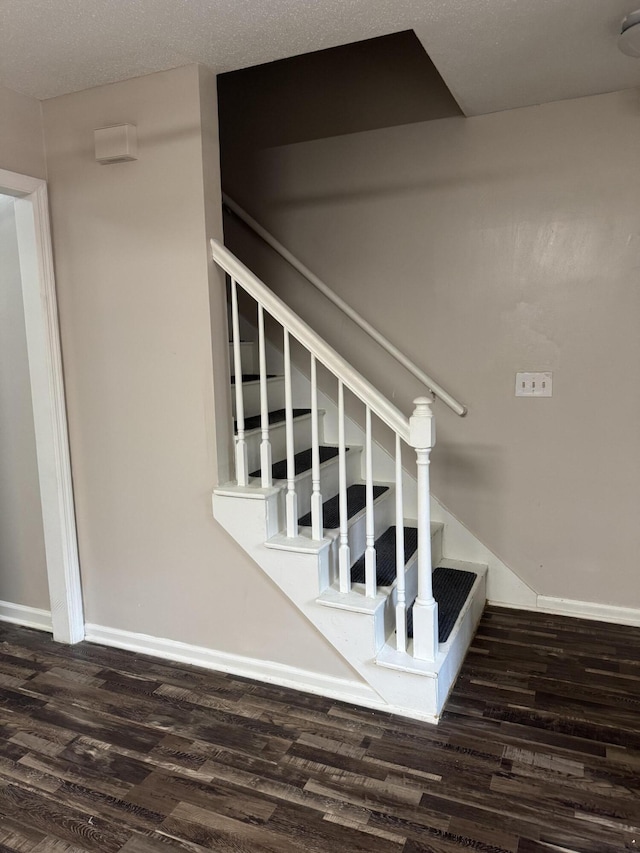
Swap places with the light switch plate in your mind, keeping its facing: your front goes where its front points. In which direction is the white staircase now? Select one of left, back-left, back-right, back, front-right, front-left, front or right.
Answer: front-right

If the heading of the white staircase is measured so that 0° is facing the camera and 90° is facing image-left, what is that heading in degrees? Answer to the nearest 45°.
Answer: approximately 315°

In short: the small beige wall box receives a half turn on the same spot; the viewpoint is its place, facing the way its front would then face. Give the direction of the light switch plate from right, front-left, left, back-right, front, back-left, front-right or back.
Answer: front-right

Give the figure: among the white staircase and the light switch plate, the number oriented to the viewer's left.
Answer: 0

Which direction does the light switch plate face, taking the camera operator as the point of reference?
facing the viewer

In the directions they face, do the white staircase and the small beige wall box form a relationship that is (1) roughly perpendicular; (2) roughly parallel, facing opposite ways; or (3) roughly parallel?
roughly perpendicular

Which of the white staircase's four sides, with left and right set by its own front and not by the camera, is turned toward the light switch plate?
front
